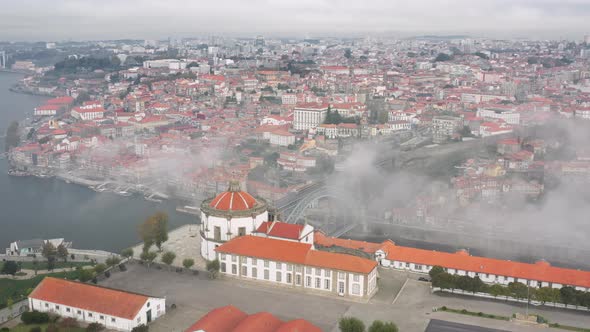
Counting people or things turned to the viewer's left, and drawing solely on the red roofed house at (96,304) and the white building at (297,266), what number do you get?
0

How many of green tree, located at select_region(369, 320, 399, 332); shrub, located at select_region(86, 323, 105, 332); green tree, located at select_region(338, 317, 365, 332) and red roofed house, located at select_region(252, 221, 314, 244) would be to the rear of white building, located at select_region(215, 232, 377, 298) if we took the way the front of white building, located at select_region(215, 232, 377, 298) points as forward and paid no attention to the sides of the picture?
1

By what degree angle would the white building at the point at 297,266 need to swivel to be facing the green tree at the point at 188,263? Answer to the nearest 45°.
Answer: approximately 90° to its right

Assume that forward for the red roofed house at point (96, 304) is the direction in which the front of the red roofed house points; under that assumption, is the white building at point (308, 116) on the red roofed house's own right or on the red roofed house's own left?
on the red roofed house's own left

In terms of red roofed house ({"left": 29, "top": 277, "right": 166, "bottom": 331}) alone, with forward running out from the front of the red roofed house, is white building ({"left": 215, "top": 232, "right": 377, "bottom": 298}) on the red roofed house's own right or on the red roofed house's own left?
on the red roofed house's own left

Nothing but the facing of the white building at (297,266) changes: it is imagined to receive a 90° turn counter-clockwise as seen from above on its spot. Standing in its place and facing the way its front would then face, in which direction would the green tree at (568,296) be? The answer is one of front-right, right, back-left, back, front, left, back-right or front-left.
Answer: front

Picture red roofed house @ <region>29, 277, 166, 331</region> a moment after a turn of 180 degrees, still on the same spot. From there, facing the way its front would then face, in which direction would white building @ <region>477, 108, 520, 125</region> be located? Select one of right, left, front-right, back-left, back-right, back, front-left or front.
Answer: right

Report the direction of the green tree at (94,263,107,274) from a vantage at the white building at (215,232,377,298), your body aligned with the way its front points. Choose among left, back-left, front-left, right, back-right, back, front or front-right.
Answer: right

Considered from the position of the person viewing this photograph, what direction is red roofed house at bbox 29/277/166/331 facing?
facing the viewer and to the right of the viewer

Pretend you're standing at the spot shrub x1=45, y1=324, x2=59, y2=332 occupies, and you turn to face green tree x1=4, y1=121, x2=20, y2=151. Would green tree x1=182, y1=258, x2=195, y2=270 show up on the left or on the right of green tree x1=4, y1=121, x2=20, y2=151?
right

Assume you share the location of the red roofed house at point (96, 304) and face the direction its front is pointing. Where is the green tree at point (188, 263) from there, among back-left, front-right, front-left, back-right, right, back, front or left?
left

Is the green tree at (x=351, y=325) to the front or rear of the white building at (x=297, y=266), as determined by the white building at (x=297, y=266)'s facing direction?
to the front

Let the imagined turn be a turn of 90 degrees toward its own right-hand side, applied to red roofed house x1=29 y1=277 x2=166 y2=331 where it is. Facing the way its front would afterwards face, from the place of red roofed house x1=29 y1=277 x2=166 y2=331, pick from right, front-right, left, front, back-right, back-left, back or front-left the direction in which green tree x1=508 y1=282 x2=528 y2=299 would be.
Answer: back-left

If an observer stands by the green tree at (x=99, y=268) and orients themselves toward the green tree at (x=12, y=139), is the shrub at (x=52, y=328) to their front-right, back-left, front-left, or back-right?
back-left

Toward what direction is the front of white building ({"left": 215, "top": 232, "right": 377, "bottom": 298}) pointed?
toward the camera
